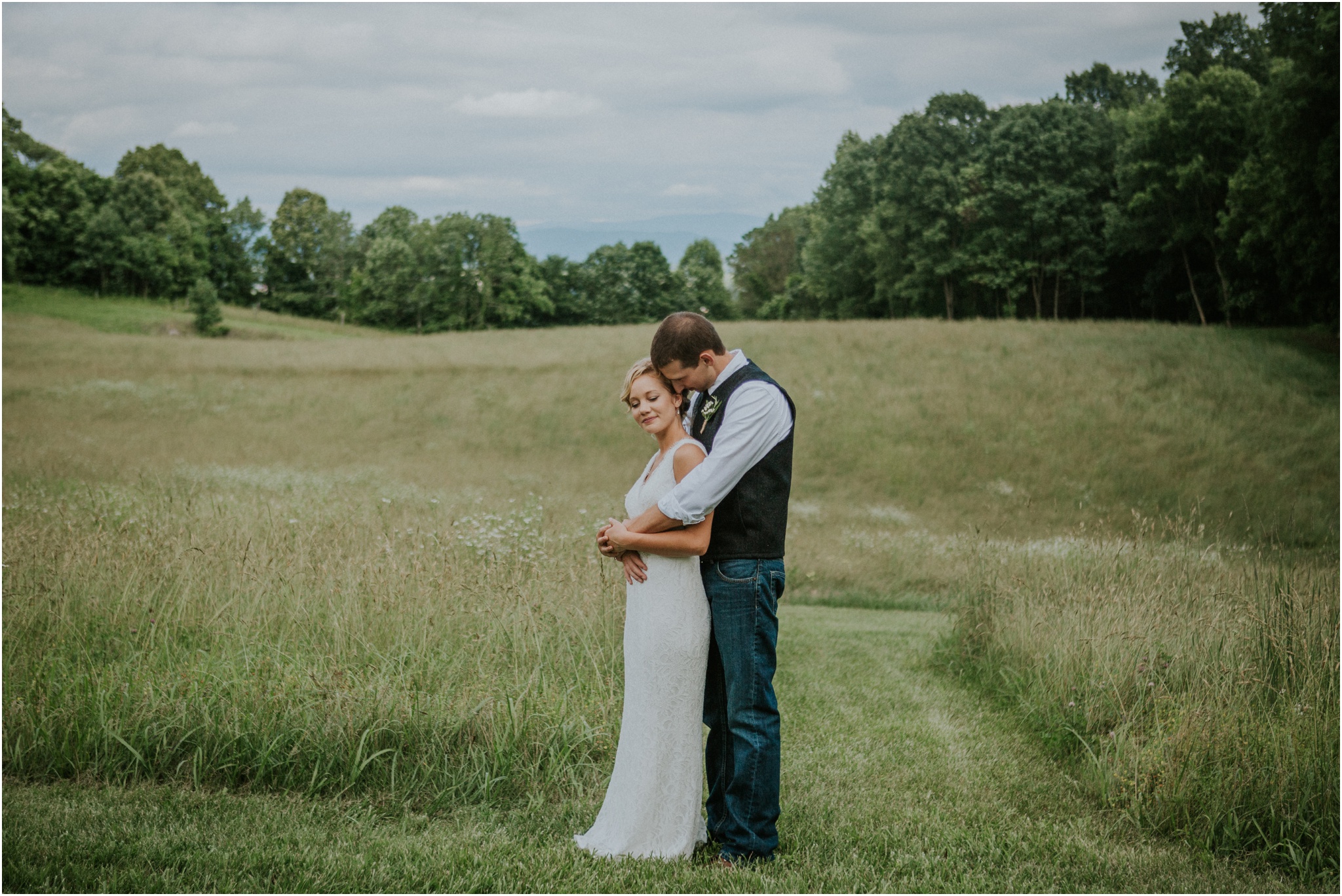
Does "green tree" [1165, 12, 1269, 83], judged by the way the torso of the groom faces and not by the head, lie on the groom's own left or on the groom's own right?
on the groom's own right

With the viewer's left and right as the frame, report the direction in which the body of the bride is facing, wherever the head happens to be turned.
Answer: facing the viewer and to the left of the viewer

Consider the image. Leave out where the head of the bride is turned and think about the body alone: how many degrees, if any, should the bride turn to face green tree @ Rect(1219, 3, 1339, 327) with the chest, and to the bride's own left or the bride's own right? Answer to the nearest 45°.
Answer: approximately 180°

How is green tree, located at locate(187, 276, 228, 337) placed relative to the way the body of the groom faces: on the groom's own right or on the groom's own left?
on the groom's own right

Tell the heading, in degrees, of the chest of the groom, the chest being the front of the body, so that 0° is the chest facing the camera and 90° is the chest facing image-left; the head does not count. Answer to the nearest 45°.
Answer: approximately 90°

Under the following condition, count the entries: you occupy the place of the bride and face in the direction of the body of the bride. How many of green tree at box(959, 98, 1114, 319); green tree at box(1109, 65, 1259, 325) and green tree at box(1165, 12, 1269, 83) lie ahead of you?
0

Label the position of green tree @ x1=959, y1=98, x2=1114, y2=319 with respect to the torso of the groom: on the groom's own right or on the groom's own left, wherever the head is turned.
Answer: on the groom's own right

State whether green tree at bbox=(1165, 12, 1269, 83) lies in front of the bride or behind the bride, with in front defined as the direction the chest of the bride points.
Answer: behind

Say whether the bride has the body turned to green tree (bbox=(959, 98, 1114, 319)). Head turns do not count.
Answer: no

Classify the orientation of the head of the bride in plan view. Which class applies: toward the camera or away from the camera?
toward the camera

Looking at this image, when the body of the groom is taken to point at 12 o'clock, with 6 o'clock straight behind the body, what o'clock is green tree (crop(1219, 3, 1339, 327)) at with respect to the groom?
The green tree is roughly at 4 o'clock from the groom.
